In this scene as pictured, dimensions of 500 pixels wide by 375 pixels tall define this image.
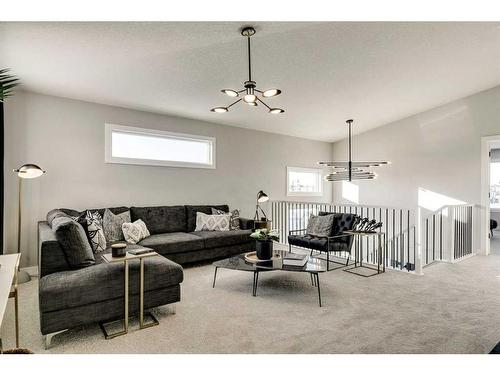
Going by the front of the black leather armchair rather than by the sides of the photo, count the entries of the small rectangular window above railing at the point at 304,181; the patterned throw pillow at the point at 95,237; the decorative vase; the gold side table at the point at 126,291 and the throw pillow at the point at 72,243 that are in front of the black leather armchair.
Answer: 4

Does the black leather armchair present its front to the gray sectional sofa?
yes

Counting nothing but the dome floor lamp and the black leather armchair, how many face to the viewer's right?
1

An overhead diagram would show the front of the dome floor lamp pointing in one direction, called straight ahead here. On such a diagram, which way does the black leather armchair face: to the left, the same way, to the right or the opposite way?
the opposite way

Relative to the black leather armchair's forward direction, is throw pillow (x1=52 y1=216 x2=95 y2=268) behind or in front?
in front

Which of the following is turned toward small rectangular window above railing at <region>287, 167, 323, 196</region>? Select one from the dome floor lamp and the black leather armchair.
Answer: the dome floor lamp

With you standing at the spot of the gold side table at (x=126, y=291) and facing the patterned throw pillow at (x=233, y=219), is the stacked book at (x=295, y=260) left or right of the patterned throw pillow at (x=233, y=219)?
right

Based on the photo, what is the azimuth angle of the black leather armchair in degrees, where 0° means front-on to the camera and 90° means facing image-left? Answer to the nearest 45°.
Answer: approximately 45°

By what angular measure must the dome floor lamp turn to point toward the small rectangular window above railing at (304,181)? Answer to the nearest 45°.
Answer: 0° — it already faces it

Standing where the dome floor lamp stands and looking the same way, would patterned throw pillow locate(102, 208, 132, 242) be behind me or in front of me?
in front

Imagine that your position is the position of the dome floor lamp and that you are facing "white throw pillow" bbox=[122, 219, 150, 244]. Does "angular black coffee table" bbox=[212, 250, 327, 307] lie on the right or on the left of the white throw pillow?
right
